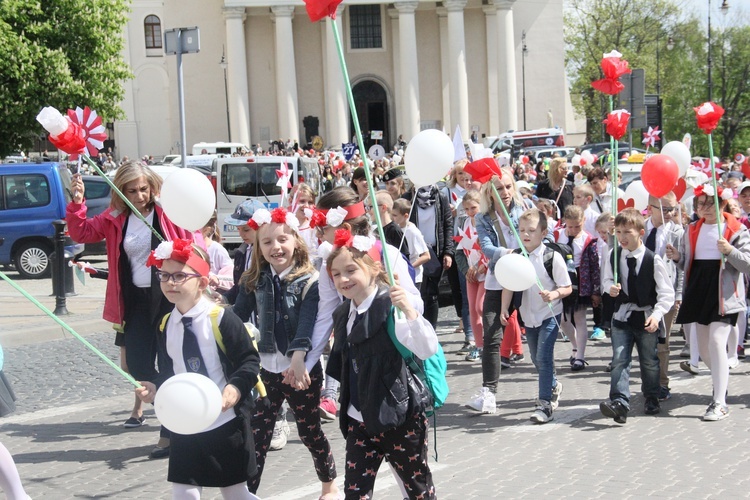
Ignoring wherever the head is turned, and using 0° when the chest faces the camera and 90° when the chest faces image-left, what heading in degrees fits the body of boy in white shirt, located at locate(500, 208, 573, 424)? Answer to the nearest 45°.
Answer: approximately 45°

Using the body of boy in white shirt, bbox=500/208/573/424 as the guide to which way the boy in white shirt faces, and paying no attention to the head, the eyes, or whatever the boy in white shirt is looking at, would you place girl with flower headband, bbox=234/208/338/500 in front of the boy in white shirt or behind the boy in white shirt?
in front

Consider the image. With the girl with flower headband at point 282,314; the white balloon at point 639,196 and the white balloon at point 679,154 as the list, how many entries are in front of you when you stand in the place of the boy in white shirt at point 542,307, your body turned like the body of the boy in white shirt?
1

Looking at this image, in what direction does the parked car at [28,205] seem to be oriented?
to the viewer's left

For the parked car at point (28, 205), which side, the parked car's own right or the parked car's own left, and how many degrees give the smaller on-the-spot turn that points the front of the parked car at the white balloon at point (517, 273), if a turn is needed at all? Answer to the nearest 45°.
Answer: approximately 90° to the parked car's own left

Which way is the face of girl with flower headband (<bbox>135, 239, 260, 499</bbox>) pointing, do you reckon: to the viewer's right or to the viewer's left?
to the viewer's left

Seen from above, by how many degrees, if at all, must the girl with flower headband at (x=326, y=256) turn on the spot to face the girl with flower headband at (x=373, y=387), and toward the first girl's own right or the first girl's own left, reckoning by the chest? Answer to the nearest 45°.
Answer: approximately 45° to the first girl's own left
